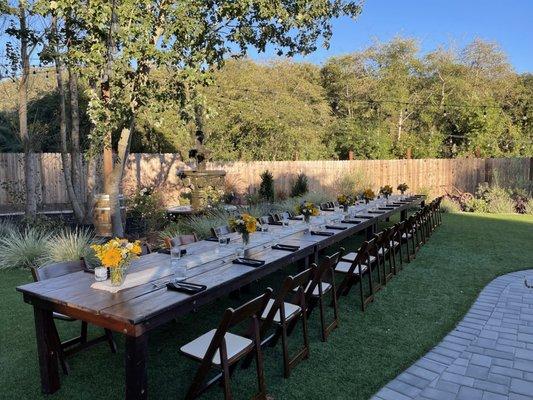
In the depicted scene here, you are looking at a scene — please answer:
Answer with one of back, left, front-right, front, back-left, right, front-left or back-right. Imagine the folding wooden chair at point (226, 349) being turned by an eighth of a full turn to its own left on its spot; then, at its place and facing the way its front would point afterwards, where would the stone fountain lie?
right

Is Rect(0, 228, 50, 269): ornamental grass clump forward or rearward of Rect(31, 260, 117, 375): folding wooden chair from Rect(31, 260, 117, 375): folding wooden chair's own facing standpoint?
rearward

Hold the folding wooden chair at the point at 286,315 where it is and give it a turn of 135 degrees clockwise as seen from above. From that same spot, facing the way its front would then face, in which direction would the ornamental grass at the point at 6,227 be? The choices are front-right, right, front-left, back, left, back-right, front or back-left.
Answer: back-left

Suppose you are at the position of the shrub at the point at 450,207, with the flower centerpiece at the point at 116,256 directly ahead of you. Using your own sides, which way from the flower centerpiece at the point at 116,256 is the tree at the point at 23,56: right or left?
right

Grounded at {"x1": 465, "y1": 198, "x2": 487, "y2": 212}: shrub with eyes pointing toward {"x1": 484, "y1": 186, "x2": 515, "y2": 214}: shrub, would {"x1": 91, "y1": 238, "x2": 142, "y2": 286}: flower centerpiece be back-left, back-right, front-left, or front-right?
back-right

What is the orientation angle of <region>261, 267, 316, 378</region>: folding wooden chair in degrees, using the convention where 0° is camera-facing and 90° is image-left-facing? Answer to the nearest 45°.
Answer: approximately 135°

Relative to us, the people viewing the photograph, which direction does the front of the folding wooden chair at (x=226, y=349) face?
facing away from the viewer and to the left of the viewer

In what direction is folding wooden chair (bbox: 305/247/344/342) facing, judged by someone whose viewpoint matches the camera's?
facing away from the viewer and to the left of the viewer

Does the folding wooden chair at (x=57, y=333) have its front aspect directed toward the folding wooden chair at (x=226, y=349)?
yes

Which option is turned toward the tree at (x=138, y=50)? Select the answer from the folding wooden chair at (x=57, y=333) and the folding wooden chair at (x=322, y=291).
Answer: the folding wooden chair at (x=322, y=291)

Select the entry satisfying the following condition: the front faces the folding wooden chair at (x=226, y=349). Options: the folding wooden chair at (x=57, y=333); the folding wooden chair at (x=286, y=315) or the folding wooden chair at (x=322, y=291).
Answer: the folding wooden chair at (x=57, y=333)

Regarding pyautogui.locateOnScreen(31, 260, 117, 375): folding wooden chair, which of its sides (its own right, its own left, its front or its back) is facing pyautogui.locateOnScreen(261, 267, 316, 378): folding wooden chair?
front

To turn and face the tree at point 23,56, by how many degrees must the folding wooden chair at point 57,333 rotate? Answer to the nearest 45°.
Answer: approximately 135° to its left

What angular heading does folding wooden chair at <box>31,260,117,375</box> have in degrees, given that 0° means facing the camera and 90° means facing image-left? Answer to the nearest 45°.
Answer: approximately 315°

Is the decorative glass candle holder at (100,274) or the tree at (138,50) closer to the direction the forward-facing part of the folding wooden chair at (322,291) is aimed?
the tree
